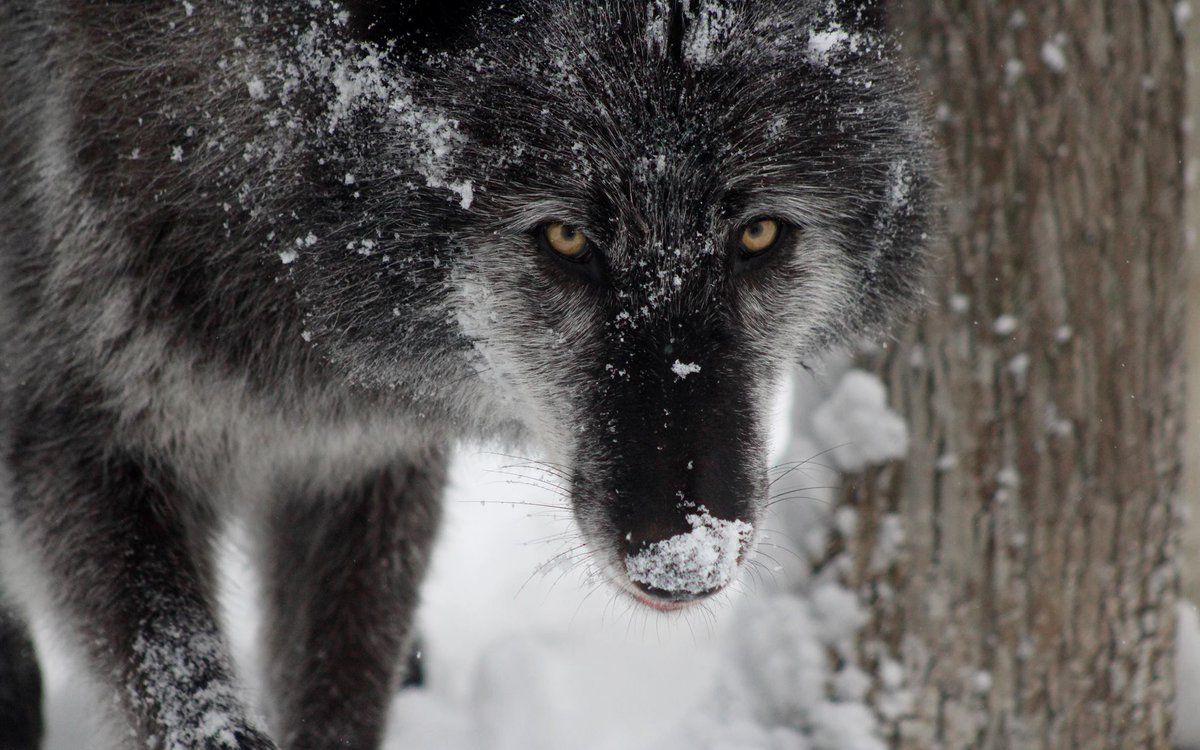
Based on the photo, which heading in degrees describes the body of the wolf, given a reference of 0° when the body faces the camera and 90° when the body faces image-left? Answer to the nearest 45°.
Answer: approximately 315°

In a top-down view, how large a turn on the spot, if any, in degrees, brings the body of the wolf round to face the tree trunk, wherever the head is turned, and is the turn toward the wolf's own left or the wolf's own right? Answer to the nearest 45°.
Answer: approximately 45° to the wolf's own left

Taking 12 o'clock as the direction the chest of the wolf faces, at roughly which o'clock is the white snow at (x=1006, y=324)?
The white snow is roughly at 10 o'clock from the wolf.
